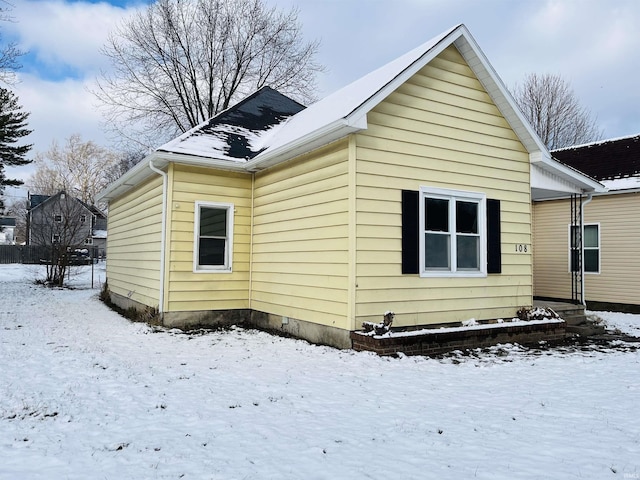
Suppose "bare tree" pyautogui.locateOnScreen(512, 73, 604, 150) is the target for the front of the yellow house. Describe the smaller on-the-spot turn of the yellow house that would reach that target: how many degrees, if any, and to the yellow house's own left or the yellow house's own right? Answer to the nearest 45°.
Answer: approximately 90° to the yellow house's own left

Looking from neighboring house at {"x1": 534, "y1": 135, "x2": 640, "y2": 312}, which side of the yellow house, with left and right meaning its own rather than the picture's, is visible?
left

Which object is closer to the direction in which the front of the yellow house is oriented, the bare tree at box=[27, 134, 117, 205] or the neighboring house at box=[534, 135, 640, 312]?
the neighboring house

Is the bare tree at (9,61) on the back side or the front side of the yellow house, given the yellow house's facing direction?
on the back side

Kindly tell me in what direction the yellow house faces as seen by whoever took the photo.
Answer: facing the viewer and to the right of the viewer

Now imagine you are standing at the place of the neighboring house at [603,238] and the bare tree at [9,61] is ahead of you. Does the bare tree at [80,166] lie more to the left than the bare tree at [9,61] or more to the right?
right

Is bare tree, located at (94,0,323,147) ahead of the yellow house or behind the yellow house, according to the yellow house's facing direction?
behind

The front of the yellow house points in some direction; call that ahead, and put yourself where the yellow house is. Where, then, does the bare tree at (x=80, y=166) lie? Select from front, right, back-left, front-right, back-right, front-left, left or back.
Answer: back

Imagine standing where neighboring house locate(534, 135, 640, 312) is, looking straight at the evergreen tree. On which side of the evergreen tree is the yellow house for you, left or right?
left
